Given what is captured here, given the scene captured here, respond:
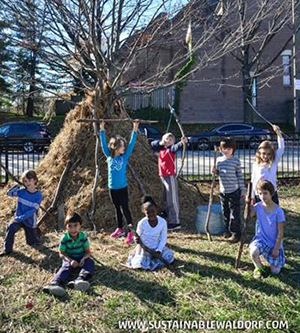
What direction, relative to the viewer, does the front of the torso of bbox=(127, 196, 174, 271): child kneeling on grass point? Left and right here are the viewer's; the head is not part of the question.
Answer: facing the viewer

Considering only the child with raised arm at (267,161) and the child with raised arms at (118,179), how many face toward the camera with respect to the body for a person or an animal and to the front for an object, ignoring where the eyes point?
2

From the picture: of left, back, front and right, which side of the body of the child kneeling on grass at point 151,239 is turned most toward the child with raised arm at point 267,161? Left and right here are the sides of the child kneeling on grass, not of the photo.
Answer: left

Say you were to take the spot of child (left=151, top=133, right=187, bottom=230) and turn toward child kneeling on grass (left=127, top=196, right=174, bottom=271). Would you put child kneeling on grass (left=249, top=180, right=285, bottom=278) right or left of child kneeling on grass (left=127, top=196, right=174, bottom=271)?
left

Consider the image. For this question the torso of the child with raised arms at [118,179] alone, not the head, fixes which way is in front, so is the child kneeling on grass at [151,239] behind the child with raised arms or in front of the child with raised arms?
in front

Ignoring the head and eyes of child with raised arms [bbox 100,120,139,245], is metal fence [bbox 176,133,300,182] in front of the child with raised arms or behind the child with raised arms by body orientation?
behind

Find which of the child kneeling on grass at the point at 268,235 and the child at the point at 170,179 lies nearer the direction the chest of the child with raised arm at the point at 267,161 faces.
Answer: the child kneeling on grass

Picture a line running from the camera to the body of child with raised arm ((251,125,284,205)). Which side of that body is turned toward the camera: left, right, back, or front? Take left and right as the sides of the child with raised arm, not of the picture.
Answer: front

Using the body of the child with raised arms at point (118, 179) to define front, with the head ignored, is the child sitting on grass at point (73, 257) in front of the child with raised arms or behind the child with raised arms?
in front

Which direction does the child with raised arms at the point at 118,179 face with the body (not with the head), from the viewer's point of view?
toward the camera

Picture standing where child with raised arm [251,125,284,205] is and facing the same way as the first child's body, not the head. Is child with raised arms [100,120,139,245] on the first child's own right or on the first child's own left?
on the first child's own right

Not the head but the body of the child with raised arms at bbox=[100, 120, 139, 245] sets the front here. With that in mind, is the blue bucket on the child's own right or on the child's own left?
on the child's own left
